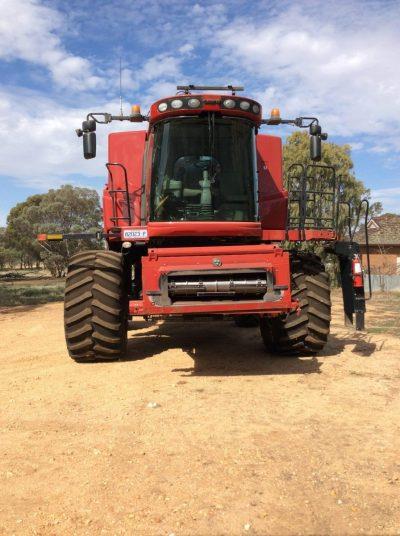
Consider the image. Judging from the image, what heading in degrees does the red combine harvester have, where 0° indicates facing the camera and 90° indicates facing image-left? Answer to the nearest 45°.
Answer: approximately 0°
